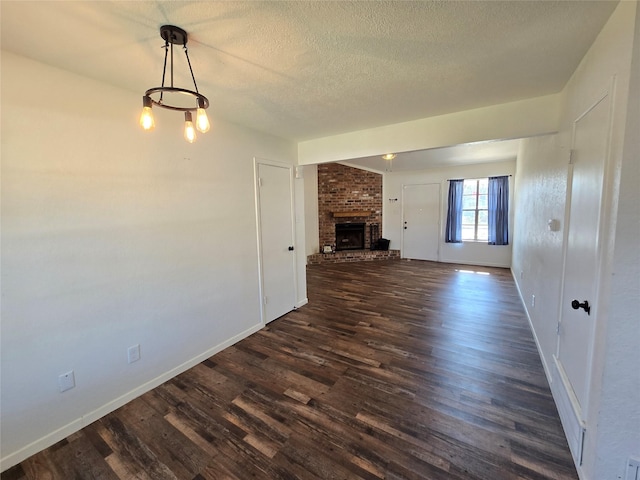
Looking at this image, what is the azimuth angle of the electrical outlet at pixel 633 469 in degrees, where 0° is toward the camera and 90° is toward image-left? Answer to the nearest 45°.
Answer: approximately 45°

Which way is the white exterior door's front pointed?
toward the camera

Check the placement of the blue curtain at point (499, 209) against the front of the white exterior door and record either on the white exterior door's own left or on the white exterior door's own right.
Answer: on the white exterior door's own left

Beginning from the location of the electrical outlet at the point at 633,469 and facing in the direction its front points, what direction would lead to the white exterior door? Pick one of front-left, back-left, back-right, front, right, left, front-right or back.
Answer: right

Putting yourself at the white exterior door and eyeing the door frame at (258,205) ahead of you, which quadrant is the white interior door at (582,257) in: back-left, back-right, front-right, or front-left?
front-left

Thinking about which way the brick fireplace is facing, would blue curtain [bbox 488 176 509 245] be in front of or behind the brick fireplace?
in front

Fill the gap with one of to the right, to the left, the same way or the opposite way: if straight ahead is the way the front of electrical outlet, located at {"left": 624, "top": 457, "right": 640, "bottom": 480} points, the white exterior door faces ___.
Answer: to the left

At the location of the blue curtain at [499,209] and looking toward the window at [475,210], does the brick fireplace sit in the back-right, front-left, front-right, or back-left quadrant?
front-left

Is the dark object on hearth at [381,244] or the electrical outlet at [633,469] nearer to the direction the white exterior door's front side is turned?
the electrical outlet

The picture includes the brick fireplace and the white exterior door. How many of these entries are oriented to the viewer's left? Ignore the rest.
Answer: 0

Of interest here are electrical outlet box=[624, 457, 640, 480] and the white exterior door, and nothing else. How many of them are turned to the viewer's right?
0

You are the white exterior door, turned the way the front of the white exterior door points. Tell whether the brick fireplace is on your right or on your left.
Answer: on your right

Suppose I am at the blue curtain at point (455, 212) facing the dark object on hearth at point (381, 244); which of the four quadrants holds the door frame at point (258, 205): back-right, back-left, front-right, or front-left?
front-left

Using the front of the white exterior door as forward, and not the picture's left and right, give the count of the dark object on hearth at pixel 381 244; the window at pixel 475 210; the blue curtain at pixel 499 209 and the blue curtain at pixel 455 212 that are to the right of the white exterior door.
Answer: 1

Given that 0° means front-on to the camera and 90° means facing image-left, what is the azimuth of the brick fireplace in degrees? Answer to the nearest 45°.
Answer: approximately 315°

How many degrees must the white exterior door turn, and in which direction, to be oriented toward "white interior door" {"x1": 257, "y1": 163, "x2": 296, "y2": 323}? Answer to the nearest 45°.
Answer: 0° — it already faces it

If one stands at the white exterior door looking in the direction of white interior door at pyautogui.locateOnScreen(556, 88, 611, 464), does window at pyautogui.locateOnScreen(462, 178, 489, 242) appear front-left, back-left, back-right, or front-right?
front-left

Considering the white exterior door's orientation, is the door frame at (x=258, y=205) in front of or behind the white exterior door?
in front
